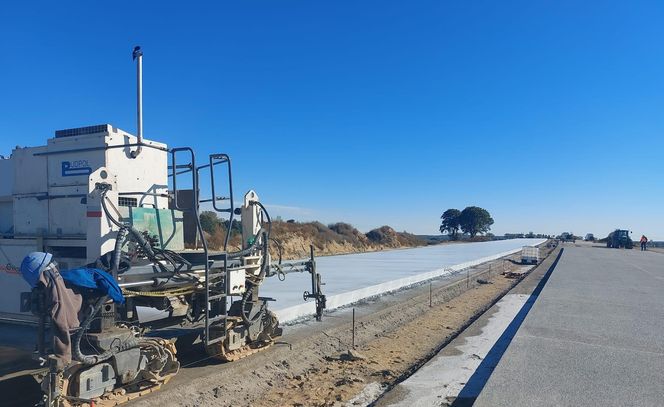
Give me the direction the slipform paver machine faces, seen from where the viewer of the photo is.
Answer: facing the viewer and to the left of the viewer
